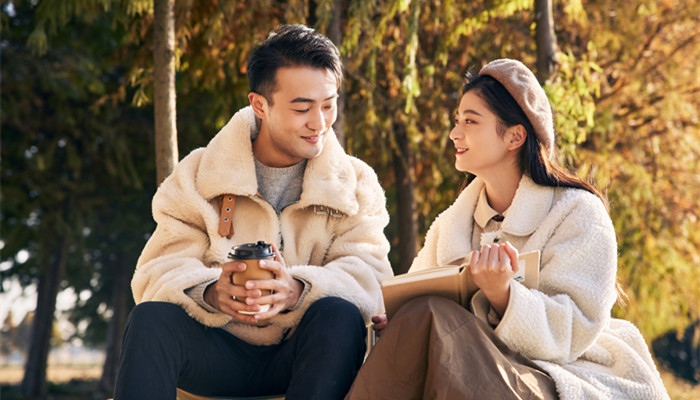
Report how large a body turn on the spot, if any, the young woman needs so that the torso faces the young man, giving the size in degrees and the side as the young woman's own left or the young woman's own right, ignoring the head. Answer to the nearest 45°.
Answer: approximately 45° to the young woman's own right

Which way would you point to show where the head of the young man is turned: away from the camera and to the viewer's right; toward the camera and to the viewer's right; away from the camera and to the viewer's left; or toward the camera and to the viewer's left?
toward the camera and to the viewer's right

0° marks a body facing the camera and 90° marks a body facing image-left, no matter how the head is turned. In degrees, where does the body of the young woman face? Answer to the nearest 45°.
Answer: approximately 45°

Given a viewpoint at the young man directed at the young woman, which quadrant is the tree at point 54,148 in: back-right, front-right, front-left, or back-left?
back-left

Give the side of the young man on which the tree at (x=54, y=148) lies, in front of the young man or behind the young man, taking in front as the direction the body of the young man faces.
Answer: behind

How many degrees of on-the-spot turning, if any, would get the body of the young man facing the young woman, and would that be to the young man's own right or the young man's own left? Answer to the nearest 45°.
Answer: approximately 45° to the young man's own left

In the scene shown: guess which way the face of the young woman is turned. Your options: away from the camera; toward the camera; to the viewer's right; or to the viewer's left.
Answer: to the viewer's left

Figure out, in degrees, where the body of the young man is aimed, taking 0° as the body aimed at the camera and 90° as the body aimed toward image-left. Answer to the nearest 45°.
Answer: approximately 0°

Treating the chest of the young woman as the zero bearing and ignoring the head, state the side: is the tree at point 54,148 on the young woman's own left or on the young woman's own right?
on the young woman's own right
